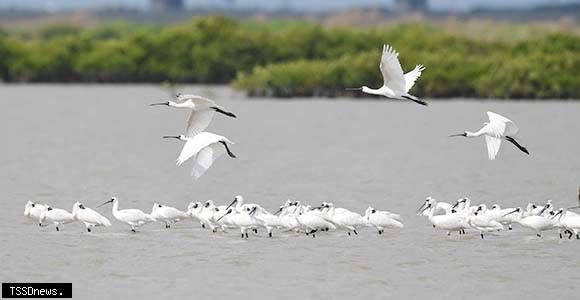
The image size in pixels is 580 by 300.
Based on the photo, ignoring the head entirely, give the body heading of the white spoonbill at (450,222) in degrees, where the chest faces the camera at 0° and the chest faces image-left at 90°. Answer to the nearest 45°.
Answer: approximately 90°

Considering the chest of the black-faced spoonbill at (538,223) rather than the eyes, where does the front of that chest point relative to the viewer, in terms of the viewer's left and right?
facing to the left of the viewer

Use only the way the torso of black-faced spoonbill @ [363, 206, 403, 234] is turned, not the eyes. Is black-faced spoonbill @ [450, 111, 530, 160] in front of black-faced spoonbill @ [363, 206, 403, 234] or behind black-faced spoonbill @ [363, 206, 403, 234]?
behind

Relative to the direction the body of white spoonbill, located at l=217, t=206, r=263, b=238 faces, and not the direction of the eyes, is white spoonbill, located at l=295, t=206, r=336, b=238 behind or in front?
behind

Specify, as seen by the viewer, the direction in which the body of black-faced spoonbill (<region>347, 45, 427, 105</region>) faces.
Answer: to the viewer's left

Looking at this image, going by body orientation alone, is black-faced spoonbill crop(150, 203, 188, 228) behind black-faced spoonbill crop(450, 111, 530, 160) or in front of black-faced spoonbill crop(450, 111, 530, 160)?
in front

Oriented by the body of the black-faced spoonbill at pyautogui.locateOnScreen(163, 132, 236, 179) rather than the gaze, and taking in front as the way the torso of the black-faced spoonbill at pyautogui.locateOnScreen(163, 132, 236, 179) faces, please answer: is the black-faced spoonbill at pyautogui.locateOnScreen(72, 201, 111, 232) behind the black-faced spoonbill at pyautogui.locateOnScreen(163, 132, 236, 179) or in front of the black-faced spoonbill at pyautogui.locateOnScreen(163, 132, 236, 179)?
in front

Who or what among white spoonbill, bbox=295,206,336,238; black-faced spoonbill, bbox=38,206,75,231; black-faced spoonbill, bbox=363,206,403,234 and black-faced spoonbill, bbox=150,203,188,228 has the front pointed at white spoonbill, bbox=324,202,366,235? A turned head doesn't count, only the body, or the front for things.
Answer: black-faced spoonbill, bbox=363,206,403,234

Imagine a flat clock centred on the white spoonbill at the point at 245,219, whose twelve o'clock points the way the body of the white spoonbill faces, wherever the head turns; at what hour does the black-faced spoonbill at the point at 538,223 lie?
The black-faced spoonbill is roughly at 6 o'clock from the white spoonbill.

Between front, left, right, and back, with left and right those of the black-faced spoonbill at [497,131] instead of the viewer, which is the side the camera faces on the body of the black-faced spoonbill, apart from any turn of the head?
left

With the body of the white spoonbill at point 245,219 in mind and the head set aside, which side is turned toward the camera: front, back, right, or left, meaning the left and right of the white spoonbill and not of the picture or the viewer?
left

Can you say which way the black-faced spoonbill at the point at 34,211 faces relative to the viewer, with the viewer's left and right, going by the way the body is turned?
facing to the left of the viewer

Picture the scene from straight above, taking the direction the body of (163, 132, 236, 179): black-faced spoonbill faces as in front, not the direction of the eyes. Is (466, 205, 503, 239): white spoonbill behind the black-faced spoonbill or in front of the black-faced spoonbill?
behind
